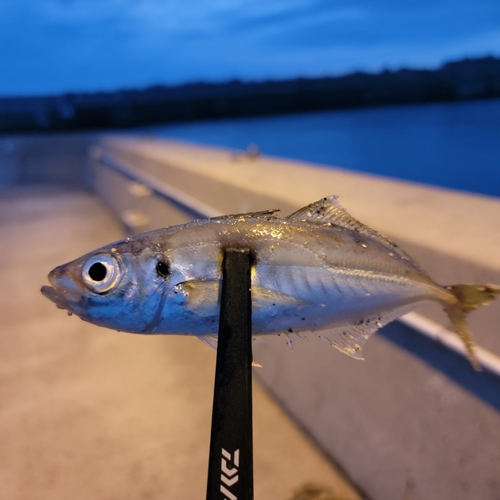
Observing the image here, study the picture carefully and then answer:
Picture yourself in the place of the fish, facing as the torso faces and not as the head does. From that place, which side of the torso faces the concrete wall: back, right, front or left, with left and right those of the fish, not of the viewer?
right

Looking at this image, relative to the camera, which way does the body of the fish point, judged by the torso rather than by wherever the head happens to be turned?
to the viewer's left
